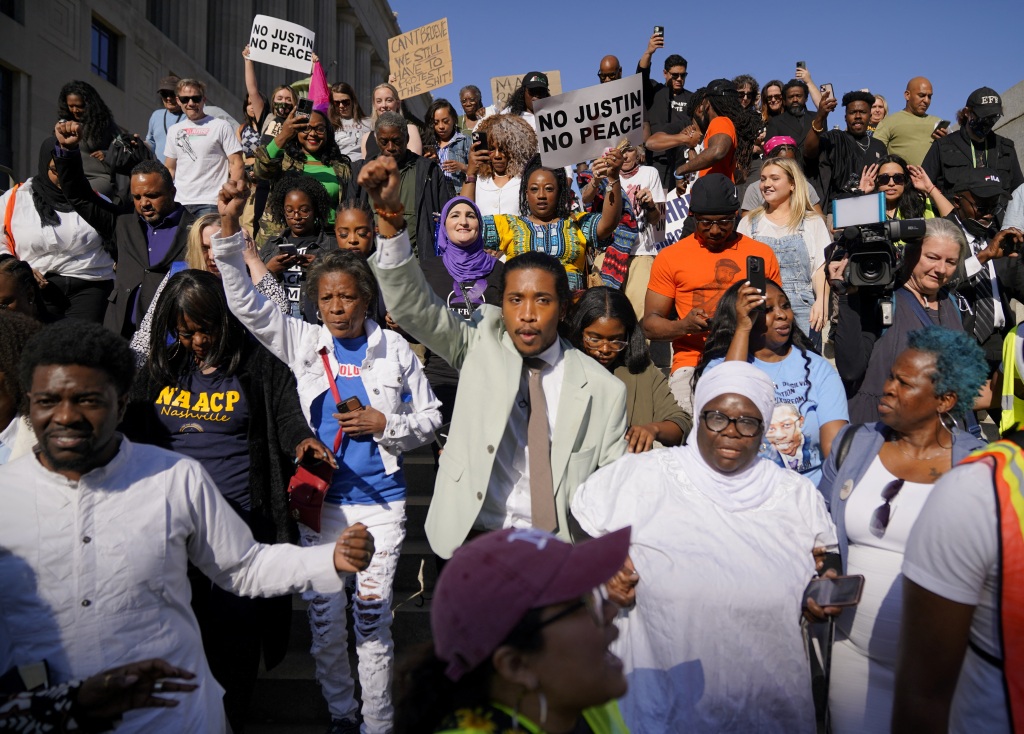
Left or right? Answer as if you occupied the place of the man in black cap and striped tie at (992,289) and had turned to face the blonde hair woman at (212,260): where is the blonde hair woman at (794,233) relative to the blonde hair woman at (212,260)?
right

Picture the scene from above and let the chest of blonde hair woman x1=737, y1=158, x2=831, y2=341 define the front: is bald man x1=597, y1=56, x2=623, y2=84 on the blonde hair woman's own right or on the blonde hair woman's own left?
on the blonde hair woman's own right

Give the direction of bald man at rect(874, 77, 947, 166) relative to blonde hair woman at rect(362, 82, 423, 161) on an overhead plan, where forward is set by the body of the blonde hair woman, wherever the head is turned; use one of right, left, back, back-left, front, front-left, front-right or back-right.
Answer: left

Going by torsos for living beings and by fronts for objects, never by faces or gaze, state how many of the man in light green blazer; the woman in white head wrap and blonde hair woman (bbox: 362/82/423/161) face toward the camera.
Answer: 3

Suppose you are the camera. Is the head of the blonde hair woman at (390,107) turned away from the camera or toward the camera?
toward the camera

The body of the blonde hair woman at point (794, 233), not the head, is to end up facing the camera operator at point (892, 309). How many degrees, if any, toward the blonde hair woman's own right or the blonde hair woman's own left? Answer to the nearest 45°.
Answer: approximately 45° to the blonde hair woman's own left

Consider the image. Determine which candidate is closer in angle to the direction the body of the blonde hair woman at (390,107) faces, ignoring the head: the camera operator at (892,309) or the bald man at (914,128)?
the camera operator

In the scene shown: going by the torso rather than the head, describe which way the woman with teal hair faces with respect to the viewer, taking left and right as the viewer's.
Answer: facing the viewer and to the left of the viewer

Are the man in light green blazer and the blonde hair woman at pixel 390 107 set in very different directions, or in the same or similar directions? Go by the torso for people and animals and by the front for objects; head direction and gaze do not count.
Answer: same or similar directions

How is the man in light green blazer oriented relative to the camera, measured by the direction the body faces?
toward the camera

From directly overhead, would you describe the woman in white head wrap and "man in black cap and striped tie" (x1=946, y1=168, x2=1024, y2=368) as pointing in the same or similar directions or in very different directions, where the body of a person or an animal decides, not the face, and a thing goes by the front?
same or similar directions

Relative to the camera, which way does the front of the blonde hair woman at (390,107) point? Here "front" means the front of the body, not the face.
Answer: toward the camera

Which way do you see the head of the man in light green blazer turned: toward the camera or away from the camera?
toward the camera
